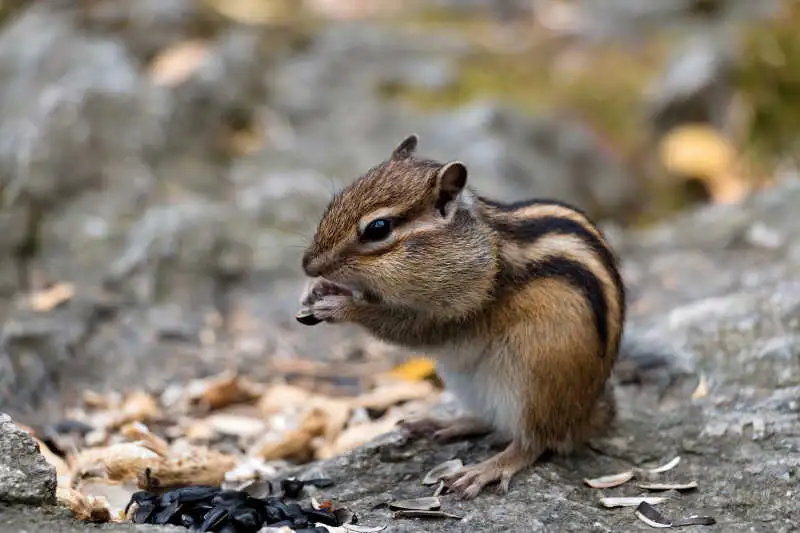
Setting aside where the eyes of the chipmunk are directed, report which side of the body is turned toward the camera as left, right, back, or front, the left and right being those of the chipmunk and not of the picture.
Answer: left

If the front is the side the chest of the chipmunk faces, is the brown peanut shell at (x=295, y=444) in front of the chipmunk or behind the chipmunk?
in front

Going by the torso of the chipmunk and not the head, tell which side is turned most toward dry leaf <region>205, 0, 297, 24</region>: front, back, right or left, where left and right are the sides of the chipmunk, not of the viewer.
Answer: right

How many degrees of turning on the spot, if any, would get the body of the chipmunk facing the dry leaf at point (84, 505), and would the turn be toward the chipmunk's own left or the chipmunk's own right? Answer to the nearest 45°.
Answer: approximately 45° to the chipmunk's own left

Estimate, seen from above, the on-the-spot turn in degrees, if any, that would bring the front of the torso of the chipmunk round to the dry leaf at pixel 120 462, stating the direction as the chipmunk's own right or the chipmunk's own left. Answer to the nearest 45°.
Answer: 0° — it already faces it

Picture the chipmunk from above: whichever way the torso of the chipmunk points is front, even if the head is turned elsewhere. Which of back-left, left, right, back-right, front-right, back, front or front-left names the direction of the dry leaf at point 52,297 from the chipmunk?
front-right

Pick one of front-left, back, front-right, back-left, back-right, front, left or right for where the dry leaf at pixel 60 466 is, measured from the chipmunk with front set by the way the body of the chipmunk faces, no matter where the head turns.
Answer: front

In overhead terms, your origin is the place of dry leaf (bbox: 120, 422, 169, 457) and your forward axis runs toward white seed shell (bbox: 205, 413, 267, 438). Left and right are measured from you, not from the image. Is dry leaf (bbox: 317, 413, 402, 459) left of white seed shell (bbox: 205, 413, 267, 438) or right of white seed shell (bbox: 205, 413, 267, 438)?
right

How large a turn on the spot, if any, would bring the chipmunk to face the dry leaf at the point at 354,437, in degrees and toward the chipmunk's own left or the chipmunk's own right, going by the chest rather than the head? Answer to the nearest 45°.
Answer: approximately 45° to the chipmunk's own right
